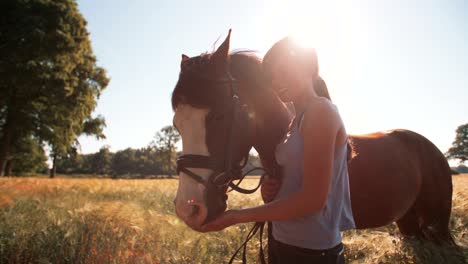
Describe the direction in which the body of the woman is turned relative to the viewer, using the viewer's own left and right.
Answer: facing to the left of the viewer

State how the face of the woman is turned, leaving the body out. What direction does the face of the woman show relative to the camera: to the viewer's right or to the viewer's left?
to the viewer's left
